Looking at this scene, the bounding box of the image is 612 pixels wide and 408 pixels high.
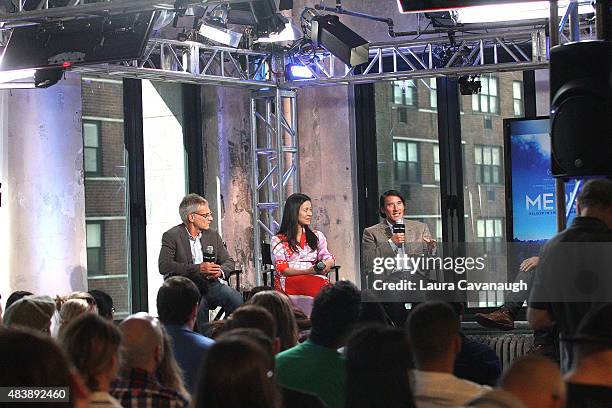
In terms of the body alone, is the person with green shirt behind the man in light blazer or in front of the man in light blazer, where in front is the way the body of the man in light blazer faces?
in front

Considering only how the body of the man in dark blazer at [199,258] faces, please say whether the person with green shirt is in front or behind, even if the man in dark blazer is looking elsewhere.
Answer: in front

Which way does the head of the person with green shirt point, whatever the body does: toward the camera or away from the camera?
away from the camera

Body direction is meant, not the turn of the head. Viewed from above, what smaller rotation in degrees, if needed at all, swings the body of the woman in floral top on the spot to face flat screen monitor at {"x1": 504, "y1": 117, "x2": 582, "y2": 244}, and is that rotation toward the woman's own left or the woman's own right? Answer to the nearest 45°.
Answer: approximately 45° to the woman's own left

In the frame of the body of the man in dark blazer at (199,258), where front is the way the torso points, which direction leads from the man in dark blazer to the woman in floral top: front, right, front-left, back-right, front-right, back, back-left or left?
front-left

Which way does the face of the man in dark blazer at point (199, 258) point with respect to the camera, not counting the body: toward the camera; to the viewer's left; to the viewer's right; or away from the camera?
to the viewer's right

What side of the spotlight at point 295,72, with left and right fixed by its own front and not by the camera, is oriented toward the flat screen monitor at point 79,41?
right

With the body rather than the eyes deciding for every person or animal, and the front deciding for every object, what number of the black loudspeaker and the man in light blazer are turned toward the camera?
2

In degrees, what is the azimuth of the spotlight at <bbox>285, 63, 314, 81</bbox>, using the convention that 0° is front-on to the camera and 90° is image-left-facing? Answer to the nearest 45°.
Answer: approximately 315°

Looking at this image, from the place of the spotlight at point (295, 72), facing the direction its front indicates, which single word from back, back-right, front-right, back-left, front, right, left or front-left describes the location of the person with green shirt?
front-right
